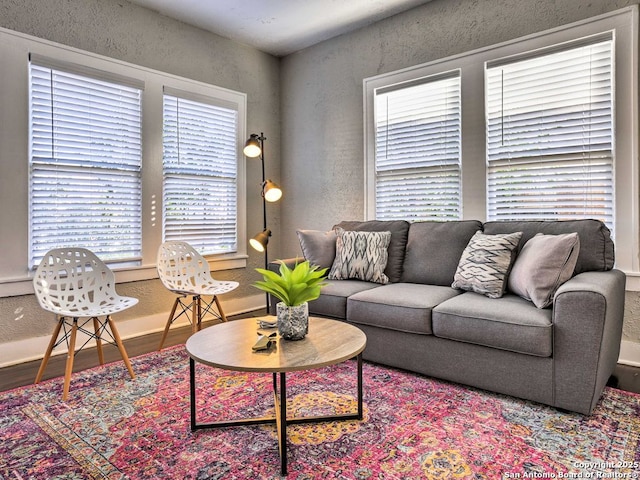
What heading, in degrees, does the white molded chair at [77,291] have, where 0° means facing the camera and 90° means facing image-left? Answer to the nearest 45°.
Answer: approximately 315°

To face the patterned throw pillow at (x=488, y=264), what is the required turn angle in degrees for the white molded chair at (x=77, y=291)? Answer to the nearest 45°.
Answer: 0° — it already faces it

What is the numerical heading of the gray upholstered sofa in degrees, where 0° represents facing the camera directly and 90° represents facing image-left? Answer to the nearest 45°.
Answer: approximately 45°

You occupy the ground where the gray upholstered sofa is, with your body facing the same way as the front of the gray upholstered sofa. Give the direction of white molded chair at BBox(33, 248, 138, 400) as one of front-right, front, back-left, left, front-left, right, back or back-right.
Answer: front-right

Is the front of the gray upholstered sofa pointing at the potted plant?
yes

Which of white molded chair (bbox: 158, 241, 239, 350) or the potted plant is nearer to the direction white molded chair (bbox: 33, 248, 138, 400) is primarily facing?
the potted plant

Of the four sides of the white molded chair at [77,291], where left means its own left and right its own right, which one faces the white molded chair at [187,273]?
left

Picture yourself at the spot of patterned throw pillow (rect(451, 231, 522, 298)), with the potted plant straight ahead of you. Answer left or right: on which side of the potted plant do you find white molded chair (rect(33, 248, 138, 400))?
right
